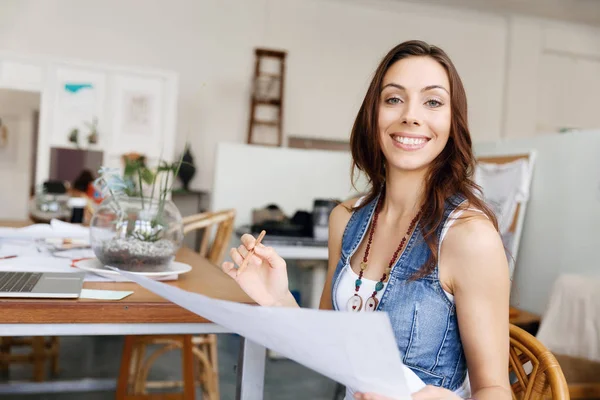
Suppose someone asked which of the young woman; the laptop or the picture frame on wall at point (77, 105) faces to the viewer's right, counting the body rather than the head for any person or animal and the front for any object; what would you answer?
the laptop

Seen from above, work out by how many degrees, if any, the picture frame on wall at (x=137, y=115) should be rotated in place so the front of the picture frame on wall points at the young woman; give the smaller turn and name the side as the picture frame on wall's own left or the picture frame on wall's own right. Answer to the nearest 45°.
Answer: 0° — it already faces them

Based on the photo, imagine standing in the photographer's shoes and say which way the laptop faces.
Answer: facing to the right of the viewer

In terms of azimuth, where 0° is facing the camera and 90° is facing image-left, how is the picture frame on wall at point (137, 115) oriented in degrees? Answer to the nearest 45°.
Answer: approximately 0°
